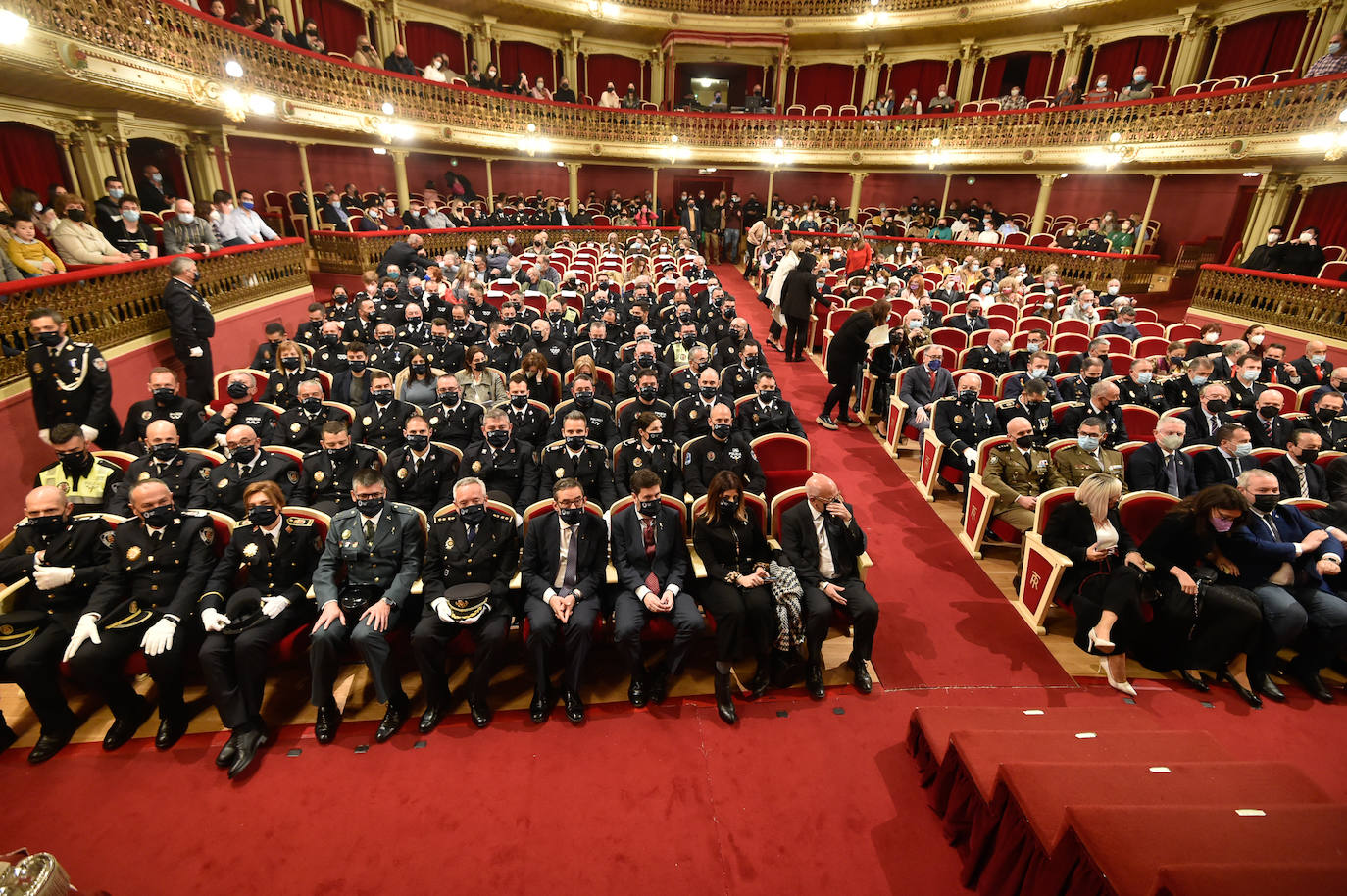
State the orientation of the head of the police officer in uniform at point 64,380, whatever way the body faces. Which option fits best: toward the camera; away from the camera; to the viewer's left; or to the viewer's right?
toward the camera

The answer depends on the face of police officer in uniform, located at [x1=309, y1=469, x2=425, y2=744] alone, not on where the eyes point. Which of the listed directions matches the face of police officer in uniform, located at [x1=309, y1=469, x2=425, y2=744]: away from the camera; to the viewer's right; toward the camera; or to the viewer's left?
toward the camera

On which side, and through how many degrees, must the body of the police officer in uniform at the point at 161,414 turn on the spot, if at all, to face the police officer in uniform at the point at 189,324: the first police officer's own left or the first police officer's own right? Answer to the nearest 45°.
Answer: approximately 180°

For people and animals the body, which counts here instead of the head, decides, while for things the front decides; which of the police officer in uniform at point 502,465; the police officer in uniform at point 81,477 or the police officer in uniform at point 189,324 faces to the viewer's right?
the police officer in uniform at point 189,324

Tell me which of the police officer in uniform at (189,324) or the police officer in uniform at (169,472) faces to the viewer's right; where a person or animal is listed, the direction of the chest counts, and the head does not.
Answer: the police officer in uniform at (189,324)

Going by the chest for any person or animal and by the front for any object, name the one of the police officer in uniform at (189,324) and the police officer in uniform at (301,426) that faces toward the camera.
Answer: the police officer in uniform at (301,426)

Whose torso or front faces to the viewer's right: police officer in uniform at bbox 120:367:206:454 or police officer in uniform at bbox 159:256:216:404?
police officer in uniform at bbox 159:256:216:404

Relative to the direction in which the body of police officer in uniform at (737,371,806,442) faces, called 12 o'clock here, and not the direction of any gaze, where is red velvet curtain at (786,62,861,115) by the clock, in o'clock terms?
The red velvet curtain is roughly at 6 o'clock from the police officer in uniform.

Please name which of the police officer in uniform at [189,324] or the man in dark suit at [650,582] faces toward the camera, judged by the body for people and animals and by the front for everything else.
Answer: the man in dark suit

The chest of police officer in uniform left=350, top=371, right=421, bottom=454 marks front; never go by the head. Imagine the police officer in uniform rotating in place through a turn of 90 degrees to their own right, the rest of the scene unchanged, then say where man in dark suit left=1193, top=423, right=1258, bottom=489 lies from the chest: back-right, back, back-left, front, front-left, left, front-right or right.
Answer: back-left

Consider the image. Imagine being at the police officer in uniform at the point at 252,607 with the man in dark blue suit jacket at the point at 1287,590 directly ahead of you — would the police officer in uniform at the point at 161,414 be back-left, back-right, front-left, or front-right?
back-left

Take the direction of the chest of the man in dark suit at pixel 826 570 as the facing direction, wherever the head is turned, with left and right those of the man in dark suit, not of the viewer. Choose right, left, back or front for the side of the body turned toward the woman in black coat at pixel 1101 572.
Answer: left

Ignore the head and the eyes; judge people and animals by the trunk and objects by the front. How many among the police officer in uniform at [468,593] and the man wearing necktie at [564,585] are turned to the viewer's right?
0

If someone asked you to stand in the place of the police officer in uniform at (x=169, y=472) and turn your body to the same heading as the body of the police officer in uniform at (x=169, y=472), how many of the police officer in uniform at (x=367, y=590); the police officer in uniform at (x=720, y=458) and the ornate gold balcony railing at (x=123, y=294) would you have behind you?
1

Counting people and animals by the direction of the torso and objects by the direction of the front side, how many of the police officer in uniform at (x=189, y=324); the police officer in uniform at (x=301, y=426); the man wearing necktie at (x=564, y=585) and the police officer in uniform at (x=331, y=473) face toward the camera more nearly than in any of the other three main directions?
3

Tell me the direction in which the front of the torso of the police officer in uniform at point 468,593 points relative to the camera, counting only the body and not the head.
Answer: toward the camera

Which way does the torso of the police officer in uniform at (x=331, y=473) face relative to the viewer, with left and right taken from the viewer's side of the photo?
facing the viewer

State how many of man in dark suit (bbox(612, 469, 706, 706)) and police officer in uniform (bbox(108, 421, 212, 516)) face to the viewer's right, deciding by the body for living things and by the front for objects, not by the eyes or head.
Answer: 0

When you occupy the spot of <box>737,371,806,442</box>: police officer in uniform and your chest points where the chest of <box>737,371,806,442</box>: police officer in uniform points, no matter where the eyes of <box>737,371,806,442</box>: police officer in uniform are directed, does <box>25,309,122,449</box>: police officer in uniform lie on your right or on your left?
on your right

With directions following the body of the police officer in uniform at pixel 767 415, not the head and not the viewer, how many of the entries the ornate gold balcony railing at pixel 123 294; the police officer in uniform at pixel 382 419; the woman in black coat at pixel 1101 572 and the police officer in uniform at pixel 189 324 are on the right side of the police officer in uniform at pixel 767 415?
3

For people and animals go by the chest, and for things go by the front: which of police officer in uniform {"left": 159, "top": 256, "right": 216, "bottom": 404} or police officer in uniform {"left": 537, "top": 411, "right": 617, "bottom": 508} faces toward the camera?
police officer in uniform {"left": 537, "top": 411, "right": 617, "bottom": 508}
